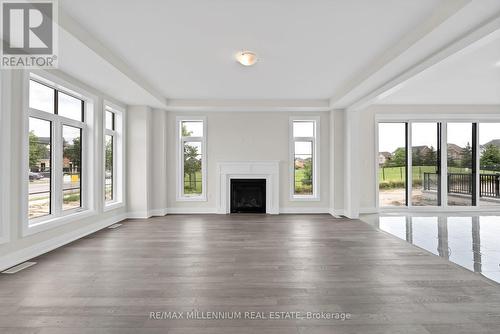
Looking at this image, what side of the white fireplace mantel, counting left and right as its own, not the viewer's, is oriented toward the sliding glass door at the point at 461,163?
left

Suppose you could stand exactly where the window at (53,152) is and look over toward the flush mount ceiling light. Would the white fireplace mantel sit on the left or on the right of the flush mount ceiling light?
left

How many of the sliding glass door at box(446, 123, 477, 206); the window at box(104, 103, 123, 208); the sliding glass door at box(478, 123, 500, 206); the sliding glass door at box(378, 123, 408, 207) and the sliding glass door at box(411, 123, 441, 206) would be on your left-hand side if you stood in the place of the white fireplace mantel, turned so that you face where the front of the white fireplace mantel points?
4

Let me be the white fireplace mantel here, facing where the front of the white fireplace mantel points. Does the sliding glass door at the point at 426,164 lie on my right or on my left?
on my left

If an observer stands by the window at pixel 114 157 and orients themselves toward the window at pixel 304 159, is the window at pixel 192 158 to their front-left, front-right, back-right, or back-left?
front-left

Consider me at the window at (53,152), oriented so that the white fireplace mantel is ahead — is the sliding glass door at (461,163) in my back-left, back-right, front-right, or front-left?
front-right

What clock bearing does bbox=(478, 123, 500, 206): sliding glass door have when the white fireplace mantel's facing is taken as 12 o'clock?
The sliding glass door is roughly at 9 o'clock from the white fireplace mantel.

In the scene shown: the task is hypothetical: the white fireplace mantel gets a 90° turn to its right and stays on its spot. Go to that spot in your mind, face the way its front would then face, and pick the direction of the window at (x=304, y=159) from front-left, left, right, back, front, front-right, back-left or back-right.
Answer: back

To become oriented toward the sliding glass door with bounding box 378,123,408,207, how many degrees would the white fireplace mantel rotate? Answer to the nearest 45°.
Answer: approximately 90° to its left

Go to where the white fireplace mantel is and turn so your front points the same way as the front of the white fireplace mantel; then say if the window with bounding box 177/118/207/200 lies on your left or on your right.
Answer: on your right

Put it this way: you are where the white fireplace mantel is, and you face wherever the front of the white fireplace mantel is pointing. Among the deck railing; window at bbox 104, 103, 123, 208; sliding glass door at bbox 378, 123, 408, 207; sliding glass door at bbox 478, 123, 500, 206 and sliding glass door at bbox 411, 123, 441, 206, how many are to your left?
4

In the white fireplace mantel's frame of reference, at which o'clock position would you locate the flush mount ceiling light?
The flush mount ceiling light is roughly at 12 o'clock from the white fireplace mantel.

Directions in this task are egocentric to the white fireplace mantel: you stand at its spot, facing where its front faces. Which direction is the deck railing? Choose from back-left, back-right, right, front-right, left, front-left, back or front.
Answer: left

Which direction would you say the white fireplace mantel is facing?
toward the camera

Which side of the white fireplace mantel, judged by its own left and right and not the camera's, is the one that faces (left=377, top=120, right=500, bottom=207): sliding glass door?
left
